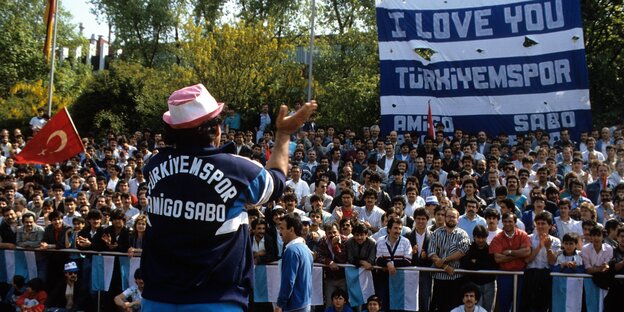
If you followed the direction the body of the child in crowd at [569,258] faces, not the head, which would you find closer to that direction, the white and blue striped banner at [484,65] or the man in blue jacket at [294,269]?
the man in blue jacket

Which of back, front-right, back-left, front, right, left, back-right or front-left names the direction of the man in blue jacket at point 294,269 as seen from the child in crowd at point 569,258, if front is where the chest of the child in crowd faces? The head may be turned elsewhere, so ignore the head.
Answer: front-right

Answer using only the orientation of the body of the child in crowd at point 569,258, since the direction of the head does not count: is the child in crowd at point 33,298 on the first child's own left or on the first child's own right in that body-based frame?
on the first child's own right

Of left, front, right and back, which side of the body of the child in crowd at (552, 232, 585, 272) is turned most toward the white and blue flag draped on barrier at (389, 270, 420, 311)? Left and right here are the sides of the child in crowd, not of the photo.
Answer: right

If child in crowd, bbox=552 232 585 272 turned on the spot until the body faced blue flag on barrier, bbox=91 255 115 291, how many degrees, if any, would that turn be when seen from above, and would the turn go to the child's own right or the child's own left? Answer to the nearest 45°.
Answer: approximately 90° to the child's own right

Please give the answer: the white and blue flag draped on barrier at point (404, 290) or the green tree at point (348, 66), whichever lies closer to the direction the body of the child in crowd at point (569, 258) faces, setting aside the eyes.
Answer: the white and blue flag draped on barrier

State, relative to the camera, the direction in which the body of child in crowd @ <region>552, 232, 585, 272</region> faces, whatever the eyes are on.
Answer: toward the camera

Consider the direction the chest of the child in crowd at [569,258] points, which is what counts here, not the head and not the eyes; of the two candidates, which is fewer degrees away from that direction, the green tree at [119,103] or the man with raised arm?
the man with raised arm

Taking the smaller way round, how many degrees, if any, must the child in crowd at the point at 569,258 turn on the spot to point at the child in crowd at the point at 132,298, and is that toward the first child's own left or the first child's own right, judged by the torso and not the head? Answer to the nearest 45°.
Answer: approximately 90° to the first child's own right

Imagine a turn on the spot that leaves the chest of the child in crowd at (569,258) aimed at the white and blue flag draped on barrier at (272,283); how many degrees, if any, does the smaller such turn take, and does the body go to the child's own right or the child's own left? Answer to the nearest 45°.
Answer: approximately 90° to the child's own right

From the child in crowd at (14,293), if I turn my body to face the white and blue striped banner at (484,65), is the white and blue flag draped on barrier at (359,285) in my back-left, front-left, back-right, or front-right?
front-right

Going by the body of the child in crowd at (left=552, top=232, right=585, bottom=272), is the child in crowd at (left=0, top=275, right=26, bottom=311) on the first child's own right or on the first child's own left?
on the first child's own right

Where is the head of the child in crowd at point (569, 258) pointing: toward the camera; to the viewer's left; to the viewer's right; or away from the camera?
toward the camera
